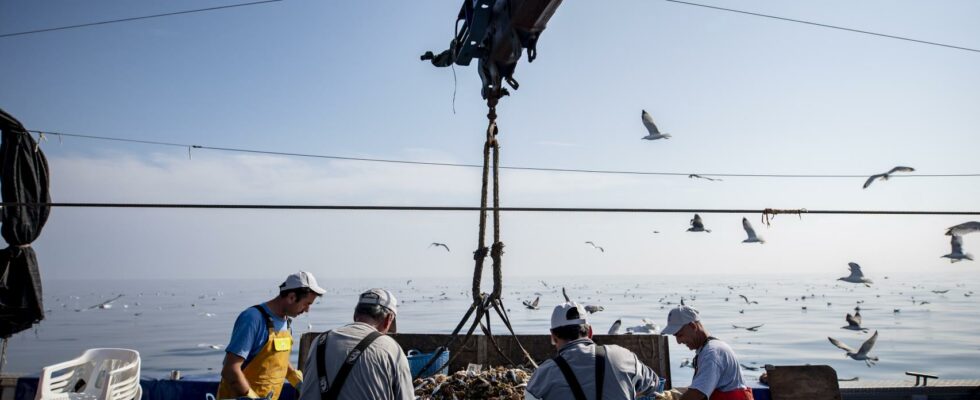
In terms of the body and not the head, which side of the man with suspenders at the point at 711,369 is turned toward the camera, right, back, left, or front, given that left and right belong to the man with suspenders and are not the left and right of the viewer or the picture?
left

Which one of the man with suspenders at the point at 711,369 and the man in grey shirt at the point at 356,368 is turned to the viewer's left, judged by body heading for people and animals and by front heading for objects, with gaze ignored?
the man with suspenders

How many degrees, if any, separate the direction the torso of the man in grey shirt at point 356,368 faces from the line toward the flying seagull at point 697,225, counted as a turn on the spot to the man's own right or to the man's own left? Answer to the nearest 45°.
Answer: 0° — they already face it

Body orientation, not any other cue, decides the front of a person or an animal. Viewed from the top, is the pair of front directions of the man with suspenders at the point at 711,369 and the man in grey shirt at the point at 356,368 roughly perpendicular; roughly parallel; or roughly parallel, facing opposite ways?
roughly perpendicular

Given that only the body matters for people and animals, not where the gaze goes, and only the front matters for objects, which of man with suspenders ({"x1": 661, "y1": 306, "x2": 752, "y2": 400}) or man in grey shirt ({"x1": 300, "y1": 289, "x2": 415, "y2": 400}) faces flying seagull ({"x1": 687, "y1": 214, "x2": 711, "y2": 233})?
the man in grey shirt

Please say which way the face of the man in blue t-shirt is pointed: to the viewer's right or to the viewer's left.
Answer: to the viewer's right

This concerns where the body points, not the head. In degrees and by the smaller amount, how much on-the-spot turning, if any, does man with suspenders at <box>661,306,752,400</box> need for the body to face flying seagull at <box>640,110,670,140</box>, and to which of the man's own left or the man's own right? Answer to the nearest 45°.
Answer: approximately 90° to the man's own right

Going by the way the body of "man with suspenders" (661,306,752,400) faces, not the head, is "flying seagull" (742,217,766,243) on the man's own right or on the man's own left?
on the man's own right

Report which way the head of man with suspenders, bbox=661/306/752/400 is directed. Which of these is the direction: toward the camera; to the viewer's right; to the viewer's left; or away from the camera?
to the viewer's left

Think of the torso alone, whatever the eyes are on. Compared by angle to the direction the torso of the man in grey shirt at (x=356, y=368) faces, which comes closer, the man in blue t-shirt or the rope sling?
the rope sling

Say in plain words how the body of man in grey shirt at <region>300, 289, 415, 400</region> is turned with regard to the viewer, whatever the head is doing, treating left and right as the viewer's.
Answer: facing away from the viewer and to the right of the viewer

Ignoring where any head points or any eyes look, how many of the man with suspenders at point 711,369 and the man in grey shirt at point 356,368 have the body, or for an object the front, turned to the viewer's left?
1

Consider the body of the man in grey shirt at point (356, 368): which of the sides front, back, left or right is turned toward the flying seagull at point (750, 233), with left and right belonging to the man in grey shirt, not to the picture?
front

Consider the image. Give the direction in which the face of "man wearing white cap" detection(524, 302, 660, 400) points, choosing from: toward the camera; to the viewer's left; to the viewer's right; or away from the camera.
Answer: away from the camera

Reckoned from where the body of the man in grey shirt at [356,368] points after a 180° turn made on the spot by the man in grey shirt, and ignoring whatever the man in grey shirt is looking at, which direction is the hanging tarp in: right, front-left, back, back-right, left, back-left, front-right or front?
right

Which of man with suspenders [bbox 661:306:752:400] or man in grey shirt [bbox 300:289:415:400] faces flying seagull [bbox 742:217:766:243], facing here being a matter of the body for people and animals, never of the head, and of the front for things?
the man in grey shirt

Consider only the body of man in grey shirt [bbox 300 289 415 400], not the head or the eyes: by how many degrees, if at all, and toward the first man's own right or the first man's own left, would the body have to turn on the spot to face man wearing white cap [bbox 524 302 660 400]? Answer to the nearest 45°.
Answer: approximately 45° to the first man's own right
